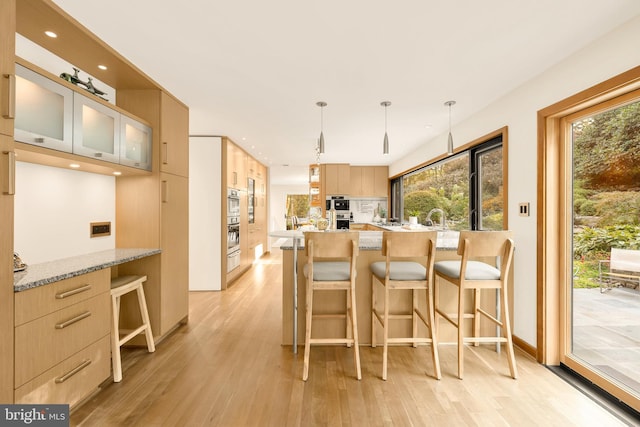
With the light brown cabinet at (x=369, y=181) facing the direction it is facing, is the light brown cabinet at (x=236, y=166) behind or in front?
in front

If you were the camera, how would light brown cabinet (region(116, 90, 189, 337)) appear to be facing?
facing the viewer and to the right of the viewer

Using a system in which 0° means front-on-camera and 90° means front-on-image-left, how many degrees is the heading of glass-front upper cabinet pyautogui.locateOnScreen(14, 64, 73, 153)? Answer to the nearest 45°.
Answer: approximately 315°

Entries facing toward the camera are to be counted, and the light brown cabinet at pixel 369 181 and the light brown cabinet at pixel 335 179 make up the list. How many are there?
2

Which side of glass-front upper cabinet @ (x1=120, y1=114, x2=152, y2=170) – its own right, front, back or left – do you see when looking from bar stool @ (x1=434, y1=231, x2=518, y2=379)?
front

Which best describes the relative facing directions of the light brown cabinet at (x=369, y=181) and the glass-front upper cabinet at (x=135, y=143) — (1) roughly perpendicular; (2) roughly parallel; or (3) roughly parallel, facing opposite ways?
roughly perpendicular

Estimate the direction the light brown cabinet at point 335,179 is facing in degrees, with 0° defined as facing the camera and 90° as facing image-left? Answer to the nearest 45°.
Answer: approximately 0°

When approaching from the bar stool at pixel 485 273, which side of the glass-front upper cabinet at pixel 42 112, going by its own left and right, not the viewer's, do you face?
front

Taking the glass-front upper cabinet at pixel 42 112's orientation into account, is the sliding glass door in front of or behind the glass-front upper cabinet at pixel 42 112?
in front

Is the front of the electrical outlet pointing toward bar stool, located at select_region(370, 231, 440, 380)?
yes

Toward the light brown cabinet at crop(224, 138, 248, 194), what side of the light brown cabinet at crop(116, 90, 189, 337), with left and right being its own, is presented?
left

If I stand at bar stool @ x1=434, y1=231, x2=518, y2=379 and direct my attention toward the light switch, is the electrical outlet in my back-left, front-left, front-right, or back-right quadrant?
back-left
